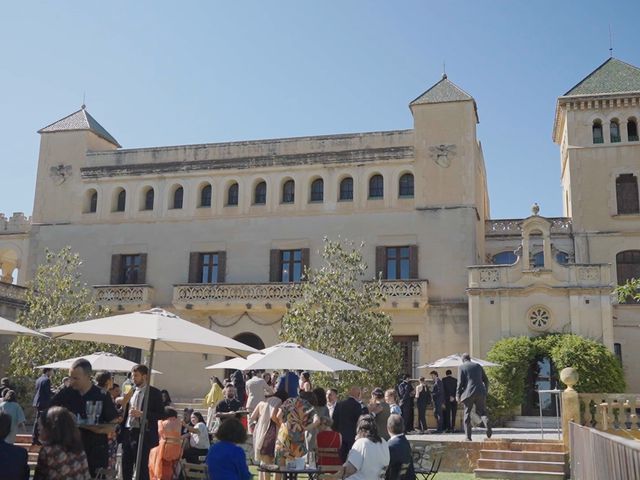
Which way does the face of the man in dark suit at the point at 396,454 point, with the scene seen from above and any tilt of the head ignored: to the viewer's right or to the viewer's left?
to the viewer's left

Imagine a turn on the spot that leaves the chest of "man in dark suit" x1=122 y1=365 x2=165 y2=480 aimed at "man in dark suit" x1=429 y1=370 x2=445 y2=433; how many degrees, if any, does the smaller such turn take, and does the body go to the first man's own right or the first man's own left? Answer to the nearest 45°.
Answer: approximately 180°

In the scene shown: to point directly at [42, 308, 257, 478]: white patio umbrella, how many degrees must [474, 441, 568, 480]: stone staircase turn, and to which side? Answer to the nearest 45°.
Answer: approximately 45° to its right

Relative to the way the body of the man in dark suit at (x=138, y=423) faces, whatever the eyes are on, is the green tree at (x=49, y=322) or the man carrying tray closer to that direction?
the man carrying tray

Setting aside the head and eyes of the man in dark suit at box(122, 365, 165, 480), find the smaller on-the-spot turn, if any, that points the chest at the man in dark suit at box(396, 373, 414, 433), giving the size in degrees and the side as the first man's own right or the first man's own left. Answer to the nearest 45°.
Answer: approximately 180°

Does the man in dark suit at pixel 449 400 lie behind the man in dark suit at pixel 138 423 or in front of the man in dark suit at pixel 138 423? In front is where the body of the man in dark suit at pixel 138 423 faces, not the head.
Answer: behind

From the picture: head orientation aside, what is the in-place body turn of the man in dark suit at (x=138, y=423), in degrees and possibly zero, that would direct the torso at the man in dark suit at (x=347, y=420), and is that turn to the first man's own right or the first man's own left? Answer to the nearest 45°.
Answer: approximately 135° to the first man's own left
